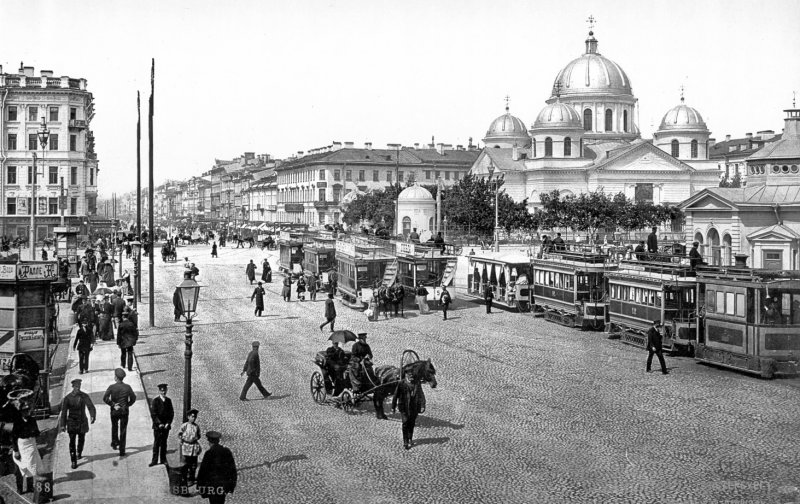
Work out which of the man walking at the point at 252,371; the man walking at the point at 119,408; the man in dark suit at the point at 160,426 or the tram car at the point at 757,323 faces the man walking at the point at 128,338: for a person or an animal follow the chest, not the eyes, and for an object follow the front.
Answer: the man walking at the point at 119,408

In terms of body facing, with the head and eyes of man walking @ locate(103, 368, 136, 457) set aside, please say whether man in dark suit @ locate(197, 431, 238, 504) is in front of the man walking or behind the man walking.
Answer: behind

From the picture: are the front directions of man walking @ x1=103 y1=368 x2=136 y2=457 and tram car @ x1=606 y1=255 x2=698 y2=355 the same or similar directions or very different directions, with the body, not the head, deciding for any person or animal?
very different directions

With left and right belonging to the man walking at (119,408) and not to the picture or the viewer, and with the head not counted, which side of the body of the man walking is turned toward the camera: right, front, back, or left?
back

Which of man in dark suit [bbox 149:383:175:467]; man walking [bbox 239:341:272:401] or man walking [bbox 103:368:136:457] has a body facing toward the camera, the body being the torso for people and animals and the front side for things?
the man in dark suit

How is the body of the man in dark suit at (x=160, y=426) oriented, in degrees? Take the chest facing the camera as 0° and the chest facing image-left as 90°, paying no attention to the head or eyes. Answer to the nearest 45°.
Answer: approximately 0°

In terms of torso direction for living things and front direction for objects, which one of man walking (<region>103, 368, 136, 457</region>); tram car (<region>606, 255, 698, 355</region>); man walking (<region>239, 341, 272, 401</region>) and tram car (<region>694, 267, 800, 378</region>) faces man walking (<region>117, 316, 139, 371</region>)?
man walking (<region>103, 368, 136, 457</region>)
